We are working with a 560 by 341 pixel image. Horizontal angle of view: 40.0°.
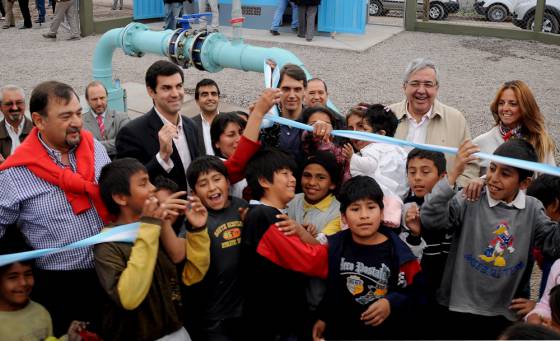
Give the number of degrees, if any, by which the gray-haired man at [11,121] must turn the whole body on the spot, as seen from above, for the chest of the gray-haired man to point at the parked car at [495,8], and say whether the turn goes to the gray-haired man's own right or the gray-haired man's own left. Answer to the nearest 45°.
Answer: approximately 135° to the gray-haired man's own left

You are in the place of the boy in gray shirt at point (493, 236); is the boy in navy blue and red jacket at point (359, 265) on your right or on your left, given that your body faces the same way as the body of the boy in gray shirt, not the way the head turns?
on your right

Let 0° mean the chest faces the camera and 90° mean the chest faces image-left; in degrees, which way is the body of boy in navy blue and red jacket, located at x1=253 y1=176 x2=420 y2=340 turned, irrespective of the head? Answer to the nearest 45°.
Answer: approximately 0°

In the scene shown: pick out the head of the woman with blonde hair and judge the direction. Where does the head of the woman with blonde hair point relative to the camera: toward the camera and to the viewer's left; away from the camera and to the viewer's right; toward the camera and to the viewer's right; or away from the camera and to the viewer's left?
toward the camera and to the viewer's left

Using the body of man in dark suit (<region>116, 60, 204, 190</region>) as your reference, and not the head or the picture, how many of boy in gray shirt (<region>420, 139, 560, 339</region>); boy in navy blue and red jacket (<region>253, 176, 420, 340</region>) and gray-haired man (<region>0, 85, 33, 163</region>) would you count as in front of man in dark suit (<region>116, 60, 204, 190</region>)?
2

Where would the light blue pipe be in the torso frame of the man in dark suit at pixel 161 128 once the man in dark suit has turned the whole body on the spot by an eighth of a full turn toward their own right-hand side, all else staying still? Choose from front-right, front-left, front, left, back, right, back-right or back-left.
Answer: back

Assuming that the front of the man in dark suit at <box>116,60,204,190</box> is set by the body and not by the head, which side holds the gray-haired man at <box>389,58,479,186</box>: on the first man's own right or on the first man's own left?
on the first man's own left

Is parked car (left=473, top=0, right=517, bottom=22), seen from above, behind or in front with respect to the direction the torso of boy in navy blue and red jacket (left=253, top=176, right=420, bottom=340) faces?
behind

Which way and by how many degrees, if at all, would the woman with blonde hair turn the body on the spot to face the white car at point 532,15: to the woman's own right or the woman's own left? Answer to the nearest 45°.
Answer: approximately 135° to the woman's own right
